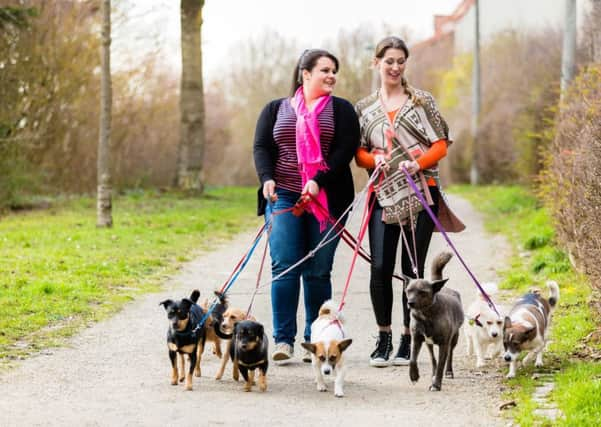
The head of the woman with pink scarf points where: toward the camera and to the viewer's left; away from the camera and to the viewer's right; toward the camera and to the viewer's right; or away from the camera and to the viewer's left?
toward the camera and to the viewer's right

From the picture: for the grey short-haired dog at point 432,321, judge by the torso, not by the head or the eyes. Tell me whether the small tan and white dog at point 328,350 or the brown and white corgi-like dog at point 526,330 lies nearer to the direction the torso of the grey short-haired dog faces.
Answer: the small tan and white dog

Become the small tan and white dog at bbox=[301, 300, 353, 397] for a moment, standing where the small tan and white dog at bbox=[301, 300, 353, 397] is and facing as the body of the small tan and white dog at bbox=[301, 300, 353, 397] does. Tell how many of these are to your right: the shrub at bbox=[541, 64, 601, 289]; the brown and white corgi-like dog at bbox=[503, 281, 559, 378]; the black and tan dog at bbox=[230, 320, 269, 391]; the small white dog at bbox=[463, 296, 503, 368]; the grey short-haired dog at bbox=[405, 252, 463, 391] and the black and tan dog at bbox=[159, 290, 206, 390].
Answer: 2

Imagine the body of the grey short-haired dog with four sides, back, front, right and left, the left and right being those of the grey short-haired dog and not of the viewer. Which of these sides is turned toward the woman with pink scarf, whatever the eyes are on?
right

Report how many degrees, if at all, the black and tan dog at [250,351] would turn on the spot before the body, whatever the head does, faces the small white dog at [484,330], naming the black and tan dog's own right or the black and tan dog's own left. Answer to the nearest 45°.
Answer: approximately 135° to the black and tan dog's own left

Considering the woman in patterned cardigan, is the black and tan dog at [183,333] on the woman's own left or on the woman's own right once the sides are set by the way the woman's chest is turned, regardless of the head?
on the woman's own right

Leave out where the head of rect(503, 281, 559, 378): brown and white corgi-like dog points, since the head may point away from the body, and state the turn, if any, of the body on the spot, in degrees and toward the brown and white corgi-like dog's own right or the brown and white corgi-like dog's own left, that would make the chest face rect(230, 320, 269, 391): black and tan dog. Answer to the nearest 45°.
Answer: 0° — it already faces it

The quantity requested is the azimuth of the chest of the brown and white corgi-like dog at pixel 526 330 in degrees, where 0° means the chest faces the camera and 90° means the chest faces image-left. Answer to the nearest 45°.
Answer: approximately 45°

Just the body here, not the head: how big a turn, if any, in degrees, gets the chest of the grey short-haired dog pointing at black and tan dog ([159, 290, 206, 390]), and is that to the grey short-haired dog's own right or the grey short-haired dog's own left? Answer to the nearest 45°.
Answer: approximately 45° to the grey short-haired dog's own right

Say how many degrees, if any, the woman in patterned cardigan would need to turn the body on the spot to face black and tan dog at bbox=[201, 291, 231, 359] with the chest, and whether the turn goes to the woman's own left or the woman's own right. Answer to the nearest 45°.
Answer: approximately 90° to the woman's own right
